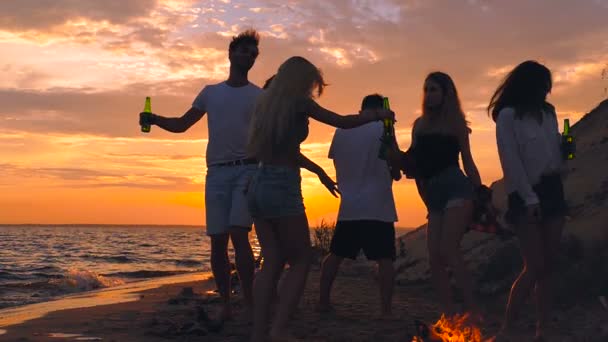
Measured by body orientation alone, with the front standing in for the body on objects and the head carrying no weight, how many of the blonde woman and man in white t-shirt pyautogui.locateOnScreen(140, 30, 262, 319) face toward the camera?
1

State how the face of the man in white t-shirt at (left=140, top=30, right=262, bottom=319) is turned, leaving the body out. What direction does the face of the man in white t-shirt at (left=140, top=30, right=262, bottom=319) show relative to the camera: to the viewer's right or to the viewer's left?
to the viewer's right

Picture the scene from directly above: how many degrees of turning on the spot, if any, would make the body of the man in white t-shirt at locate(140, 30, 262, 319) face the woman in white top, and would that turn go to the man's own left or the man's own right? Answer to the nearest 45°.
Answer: approximately 45° to the man's own left

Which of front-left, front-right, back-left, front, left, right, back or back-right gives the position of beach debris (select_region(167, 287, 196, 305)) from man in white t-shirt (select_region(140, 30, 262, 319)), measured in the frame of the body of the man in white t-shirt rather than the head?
back

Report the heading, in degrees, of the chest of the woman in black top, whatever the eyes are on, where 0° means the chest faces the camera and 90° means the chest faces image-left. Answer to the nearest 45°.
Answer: approximately 45°

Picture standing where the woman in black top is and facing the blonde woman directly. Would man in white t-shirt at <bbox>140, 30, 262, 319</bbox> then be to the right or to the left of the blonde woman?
right

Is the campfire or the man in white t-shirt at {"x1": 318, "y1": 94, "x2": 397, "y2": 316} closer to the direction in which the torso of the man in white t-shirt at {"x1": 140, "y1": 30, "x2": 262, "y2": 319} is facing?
the campfire

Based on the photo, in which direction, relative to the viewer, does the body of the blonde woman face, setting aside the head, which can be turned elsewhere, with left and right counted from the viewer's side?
facing away from the viewer and to the right of the viewer
